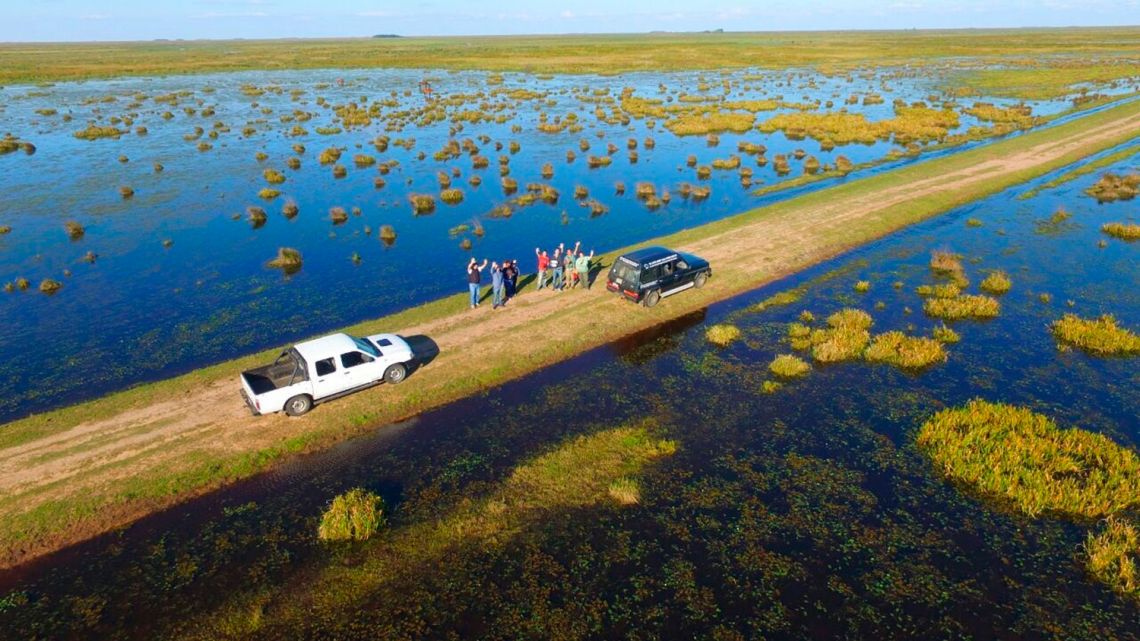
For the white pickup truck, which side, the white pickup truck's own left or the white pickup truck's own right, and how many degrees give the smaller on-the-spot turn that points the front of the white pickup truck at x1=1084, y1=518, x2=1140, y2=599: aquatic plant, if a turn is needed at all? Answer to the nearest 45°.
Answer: approximately 90° to the white pickup truck's own right

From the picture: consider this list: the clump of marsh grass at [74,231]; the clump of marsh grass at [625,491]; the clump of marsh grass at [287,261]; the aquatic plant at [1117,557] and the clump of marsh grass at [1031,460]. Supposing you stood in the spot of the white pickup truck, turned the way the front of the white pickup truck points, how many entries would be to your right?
3

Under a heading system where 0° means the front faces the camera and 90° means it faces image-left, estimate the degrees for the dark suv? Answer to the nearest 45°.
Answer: approximately 225°

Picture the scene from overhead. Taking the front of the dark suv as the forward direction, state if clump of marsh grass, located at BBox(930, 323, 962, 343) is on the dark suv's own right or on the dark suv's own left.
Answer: on the dark suv's own right

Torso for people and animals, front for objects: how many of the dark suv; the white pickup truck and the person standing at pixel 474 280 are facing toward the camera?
1

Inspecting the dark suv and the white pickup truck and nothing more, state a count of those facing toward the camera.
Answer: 0

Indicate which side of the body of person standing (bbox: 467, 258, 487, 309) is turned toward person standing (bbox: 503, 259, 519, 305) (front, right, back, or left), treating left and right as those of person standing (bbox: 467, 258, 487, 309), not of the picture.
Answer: left

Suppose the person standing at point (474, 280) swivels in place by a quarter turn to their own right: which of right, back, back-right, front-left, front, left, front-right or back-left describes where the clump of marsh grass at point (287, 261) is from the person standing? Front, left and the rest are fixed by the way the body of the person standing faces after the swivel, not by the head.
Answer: front-right

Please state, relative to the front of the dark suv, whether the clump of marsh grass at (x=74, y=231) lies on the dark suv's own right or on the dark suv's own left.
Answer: on the dark suv's own left

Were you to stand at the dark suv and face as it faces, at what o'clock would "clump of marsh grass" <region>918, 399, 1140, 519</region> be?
The clump of marsh grass is roughly at 3 o'clock from the dark suv.

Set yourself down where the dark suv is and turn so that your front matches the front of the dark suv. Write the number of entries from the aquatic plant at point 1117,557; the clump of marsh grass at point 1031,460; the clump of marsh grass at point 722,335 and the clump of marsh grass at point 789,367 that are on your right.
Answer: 4

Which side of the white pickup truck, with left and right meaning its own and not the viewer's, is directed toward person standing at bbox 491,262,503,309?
front

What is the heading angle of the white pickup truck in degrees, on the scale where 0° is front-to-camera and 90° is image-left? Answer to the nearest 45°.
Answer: approximately 225°

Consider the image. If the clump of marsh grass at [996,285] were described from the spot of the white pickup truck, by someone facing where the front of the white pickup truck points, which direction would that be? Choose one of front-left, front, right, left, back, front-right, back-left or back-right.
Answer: front-right

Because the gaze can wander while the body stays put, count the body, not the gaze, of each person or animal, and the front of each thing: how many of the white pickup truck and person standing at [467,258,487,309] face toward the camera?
1
